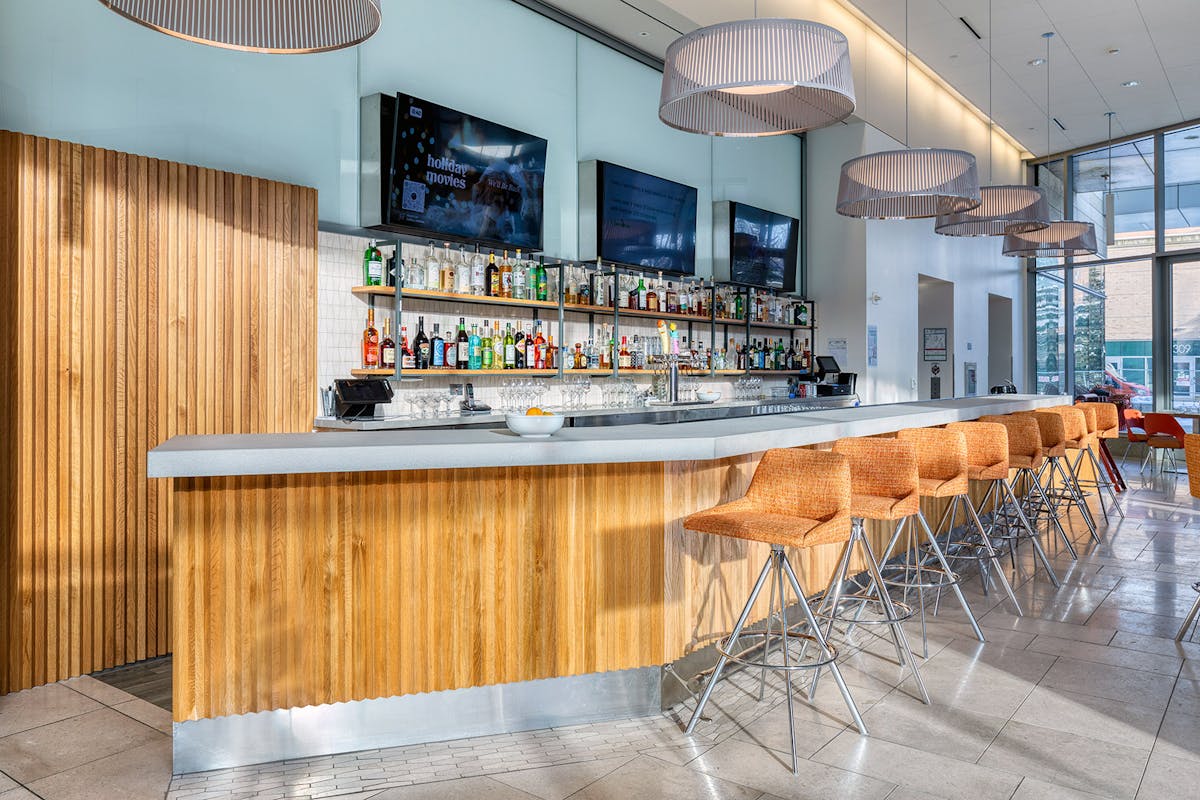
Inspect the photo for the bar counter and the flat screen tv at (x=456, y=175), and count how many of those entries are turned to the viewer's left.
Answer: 0

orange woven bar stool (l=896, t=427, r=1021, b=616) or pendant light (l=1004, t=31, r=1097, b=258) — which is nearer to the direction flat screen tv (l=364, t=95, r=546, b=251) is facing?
the orange woven bar stool

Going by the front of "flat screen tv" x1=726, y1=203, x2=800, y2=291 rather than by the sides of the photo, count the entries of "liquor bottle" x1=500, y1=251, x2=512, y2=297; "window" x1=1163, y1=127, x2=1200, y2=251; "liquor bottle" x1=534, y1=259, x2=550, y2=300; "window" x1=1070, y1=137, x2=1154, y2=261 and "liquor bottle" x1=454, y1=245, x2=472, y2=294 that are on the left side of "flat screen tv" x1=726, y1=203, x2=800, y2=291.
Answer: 2

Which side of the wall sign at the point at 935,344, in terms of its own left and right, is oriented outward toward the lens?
front

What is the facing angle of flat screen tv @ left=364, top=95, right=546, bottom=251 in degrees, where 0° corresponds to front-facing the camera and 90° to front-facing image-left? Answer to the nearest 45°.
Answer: approximately 315°

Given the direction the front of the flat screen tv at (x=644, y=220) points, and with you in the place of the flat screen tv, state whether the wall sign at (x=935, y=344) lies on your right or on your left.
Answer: on your left

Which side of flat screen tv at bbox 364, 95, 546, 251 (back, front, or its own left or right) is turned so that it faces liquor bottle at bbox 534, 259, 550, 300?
left

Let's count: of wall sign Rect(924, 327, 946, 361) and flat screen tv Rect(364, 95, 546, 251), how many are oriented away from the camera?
0

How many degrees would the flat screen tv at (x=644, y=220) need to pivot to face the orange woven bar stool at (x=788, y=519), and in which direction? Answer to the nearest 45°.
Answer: approximately 45° to its right

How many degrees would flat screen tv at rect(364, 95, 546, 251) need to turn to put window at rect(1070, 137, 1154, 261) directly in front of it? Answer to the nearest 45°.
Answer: approximately 90° to its left

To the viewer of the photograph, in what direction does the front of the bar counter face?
facing the viewer and to the right of the viewer
